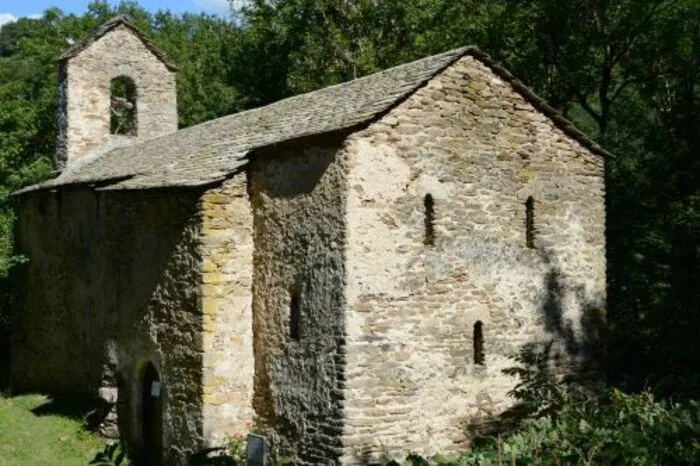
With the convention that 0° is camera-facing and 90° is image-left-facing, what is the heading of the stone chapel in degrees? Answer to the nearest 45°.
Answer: approximately 45°
